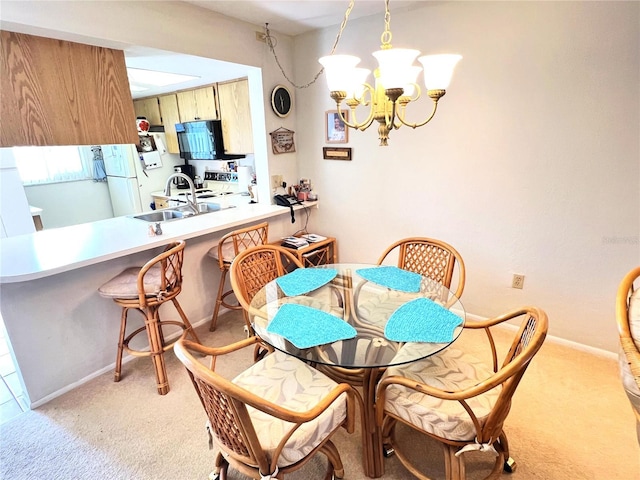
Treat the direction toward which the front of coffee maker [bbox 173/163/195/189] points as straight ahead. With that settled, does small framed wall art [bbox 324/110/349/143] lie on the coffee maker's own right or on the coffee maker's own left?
on the coffee maker's own left

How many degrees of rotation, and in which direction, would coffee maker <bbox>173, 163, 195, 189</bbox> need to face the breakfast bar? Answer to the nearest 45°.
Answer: approximately 45° to its left

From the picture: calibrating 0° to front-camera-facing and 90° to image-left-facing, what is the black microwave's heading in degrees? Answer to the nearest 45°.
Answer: approximately 45°

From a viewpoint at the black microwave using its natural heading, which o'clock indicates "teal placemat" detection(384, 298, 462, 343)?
The teal placemat is roughly at 10 o'clock from the black microwave.

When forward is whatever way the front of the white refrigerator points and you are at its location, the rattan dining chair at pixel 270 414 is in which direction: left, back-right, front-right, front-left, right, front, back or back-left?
front-left

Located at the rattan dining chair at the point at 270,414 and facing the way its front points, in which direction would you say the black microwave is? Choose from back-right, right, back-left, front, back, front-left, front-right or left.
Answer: front-left

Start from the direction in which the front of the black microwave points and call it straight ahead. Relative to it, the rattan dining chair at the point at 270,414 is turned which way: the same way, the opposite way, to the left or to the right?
the opposite way

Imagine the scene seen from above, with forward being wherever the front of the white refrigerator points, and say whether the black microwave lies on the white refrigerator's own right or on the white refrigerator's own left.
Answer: on the white refrigerator's own left

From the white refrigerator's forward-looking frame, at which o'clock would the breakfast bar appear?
The breakfast bar is roughly at 11 o'clock from the white refrigerator.

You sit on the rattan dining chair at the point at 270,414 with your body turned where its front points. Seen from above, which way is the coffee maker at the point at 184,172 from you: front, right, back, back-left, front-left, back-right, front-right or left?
front-left
